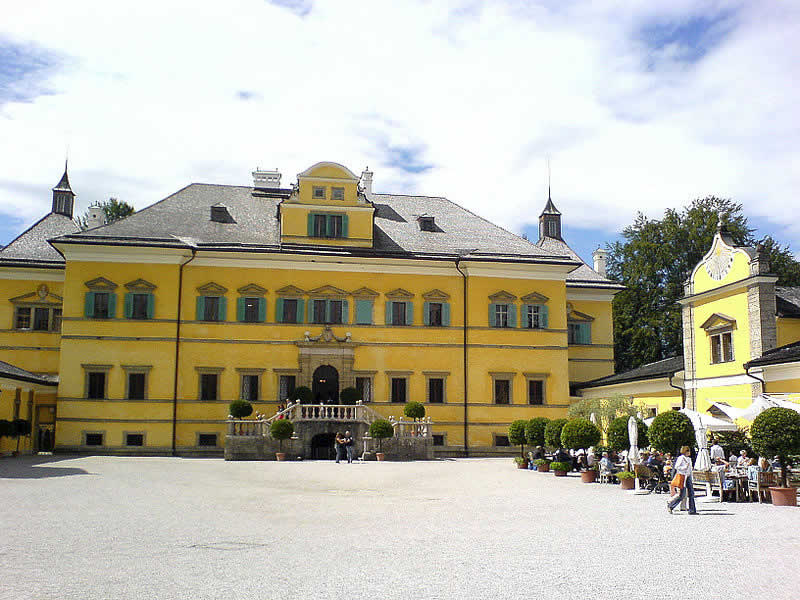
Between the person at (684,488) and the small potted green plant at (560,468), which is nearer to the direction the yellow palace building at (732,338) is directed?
the small potted green plant

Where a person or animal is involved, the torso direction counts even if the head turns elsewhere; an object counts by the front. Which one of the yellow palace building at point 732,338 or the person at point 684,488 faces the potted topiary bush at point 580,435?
the yellow palace building

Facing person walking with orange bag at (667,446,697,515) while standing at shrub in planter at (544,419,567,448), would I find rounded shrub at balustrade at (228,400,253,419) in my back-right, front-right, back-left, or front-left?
back-right

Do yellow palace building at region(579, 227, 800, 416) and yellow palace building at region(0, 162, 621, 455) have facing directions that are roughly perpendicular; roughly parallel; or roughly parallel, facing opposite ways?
roughly perpendicular

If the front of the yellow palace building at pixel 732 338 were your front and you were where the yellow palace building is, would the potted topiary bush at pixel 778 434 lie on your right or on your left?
on your left

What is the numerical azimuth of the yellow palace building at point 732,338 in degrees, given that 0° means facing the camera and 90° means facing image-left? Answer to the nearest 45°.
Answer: approximately 45°

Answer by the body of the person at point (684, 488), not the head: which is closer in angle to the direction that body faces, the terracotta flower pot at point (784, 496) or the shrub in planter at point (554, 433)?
the terracotta flower pot

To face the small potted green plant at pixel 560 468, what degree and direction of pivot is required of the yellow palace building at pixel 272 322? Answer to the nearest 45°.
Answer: approximately 45° to its left

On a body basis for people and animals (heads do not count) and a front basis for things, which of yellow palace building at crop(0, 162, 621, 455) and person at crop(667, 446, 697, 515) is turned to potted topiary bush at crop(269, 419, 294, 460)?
the yellow palace building
